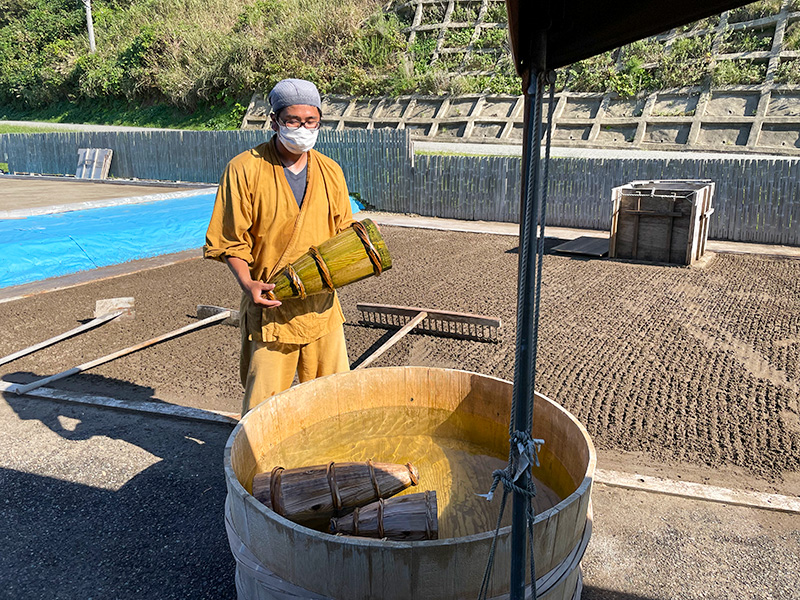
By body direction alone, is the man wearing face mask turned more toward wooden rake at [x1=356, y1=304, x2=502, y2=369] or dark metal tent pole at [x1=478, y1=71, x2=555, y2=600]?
the dark metal tent pole

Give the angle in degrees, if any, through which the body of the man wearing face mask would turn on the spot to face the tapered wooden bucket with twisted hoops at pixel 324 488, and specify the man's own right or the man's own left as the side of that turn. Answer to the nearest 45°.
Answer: approximately 45° to the man's own right

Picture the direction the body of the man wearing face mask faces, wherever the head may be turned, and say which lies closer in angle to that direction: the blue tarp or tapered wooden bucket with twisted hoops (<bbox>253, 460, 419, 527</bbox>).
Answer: the tapered wooden bucket with twisted hoops

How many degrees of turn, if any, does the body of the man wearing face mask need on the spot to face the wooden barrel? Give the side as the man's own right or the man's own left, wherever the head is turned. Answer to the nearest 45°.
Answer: approximately 45° to the man's own right

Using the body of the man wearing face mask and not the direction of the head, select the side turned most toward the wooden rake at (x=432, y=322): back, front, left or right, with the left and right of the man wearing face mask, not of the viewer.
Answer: left

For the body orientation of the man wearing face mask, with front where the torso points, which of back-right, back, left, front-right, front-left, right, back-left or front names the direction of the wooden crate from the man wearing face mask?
left

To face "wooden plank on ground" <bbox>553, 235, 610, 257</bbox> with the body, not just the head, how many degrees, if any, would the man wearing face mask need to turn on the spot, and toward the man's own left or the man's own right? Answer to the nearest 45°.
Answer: approximately 90° to the man's own left

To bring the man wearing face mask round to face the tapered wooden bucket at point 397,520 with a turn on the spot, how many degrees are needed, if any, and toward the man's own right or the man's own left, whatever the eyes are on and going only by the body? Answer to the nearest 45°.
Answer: approximately 45° to the man's own right

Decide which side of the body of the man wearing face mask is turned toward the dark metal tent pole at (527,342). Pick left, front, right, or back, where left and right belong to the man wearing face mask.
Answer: front

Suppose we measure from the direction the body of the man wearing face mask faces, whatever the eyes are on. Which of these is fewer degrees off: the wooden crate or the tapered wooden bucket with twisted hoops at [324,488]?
the tapered wooden bucket with twisted hoops

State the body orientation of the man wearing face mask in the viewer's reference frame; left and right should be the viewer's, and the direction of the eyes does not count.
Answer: facing the viewer and to the right of the viewer
